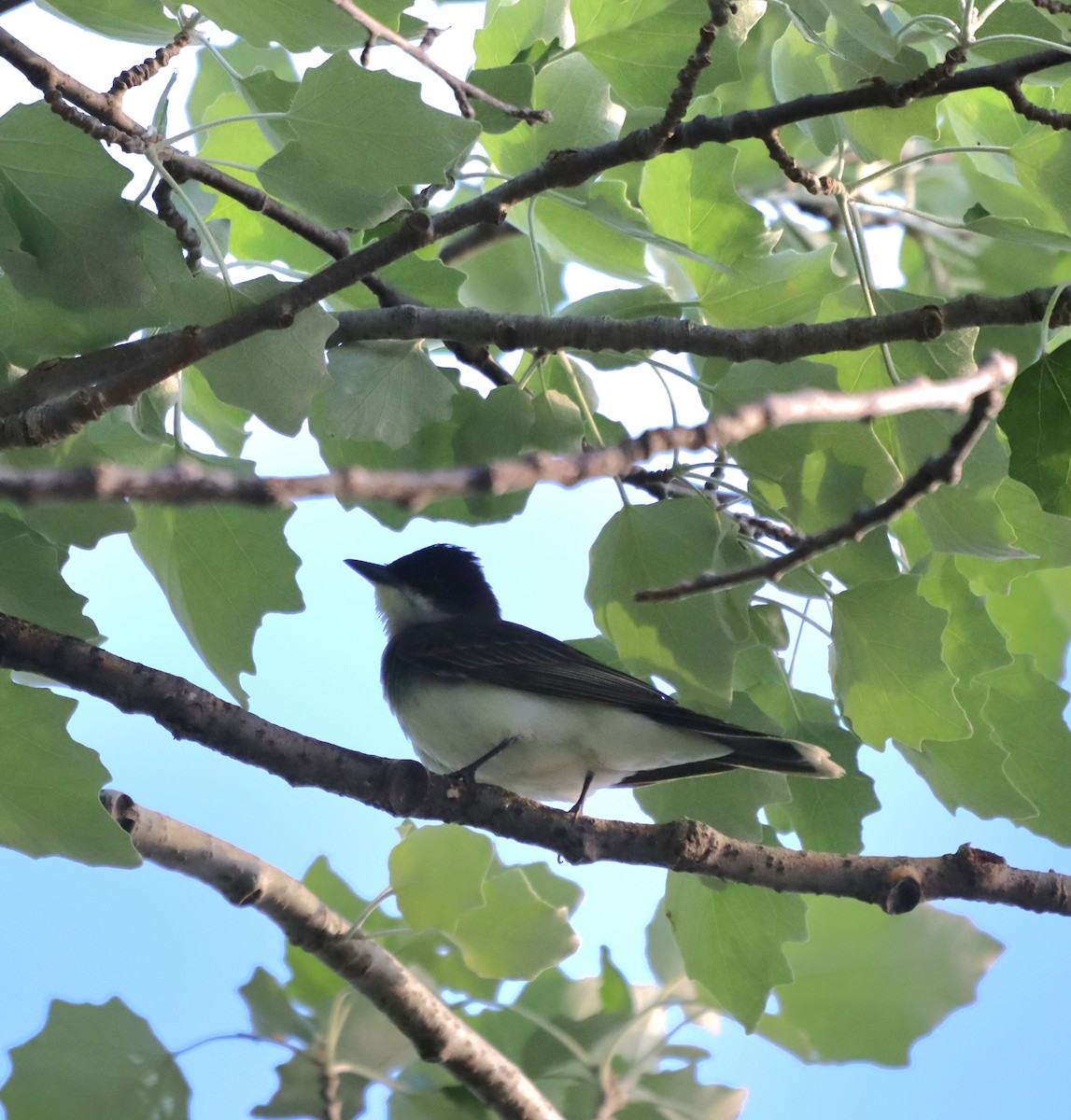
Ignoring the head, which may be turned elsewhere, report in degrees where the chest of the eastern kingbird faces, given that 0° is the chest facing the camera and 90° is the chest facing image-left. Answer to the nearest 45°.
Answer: approximately 90°
